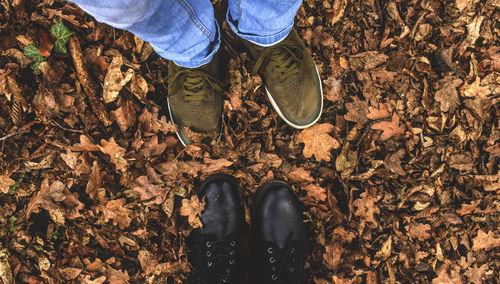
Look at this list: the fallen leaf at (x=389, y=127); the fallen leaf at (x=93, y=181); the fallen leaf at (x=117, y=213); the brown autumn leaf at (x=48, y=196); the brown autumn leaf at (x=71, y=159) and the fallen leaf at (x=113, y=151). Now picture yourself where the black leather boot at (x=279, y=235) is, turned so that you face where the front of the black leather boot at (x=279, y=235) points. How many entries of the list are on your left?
5

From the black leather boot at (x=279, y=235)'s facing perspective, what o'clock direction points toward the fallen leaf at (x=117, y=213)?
The fallen leaf is roughly at 9 o'clock from the black leather boot.

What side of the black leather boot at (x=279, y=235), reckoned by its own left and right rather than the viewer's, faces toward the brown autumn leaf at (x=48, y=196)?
left

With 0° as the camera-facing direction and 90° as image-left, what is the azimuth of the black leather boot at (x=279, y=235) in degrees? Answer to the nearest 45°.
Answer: approximately 180°

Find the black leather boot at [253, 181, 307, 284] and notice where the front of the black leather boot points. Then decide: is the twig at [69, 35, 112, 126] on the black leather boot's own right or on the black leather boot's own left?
on the black leather boot's own left

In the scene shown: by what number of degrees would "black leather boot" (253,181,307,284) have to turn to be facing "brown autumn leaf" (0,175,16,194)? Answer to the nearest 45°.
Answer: approximately 90° to its left

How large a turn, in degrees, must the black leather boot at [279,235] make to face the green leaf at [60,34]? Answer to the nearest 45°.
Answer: approximately 45° to its left

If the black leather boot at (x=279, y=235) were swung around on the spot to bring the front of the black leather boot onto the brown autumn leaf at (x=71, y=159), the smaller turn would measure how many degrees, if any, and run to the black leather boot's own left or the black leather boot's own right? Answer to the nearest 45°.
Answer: approximately 90° to the black leather boot's own left

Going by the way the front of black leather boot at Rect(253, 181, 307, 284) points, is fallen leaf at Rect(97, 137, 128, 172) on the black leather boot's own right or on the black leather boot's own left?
on the black leather boot's own left
